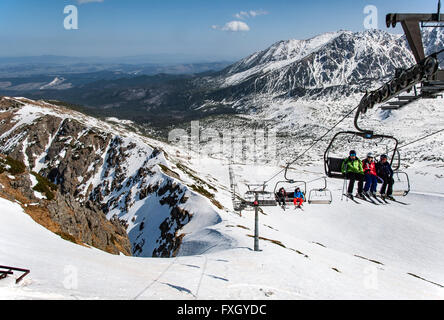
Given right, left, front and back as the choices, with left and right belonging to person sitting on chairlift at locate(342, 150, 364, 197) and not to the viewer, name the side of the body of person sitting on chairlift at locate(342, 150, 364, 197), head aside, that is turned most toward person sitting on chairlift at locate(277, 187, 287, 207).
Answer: back

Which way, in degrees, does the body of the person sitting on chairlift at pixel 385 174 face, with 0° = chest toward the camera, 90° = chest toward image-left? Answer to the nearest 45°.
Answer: approximately 315°

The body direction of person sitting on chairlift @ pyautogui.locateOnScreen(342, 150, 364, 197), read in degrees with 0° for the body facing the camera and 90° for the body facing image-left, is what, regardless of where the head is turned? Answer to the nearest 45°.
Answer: approximately 315°

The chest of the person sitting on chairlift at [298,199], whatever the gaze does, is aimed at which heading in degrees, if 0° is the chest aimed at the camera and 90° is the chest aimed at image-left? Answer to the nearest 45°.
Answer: approximately 0°

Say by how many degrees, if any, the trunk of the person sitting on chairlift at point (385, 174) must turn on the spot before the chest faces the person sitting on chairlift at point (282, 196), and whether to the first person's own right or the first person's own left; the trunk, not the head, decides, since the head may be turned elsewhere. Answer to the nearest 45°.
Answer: approximately 180°

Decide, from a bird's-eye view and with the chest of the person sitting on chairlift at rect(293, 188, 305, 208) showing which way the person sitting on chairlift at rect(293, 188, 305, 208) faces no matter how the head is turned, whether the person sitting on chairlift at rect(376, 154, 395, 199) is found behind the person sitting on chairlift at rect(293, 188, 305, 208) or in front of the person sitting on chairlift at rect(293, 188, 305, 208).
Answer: in front
